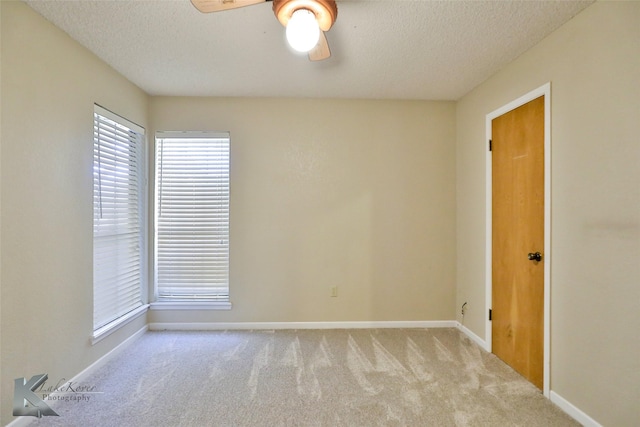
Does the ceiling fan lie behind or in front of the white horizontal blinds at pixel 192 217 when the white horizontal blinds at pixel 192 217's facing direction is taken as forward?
in front

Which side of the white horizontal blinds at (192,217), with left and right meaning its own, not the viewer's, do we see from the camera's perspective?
front

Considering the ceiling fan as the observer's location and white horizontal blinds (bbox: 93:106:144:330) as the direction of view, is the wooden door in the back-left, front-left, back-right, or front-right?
back-right

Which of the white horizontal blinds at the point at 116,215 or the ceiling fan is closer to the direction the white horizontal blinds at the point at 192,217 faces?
the ceiling fan

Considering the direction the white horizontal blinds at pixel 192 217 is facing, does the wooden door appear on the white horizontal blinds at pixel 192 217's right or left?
on its left

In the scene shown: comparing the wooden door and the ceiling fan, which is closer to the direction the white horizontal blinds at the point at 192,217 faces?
the ceiling fan

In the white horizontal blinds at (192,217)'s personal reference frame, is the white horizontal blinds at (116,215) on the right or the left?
on its right
